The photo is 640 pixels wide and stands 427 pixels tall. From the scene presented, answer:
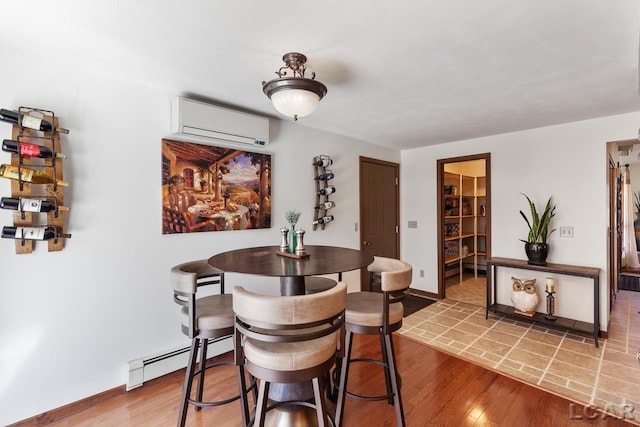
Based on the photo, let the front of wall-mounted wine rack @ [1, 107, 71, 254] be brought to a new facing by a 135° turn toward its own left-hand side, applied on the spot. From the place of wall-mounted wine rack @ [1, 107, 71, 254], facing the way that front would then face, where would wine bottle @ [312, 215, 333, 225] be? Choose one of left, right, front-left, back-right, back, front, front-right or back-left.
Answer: front-right

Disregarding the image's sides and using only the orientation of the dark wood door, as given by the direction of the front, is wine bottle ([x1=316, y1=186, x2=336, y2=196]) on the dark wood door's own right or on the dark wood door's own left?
on the dark wood door's own right

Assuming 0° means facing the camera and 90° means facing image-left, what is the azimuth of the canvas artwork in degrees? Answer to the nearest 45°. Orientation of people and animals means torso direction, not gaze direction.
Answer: approximately 315°

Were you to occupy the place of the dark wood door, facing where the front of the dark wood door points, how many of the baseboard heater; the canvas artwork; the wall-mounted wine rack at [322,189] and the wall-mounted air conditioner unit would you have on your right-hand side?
4

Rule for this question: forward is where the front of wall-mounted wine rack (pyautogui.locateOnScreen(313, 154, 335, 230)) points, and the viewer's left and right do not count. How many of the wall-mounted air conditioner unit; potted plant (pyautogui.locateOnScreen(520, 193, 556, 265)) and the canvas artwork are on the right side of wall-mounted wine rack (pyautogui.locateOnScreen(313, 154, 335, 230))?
2

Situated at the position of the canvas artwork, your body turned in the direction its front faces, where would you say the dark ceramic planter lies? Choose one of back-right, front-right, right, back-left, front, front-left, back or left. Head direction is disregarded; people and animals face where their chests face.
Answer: front-left

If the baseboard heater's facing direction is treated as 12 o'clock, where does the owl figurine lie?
The owl figurine is roughly at 11 o'clock from the baseboard heater.

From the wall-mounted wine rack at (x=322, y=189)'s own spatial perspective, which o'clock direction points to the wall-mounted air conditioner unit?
The wall-mounted air conditioner unit is roughly at 3 o'clock from the wall-mounted wine rack.

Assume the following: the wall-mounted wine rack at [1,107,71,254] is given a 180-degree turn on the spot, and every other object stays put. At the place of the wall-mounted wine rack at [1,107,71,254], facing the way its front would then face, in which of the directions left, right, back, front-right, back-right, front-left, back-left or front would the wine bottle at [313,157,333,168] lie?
right

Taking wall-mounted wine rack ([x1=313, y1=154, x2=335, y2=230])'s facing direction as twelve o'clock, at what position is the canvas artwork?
The canvas artwork is roughly at 3 o'clock from the wall-mounted wine rack.
